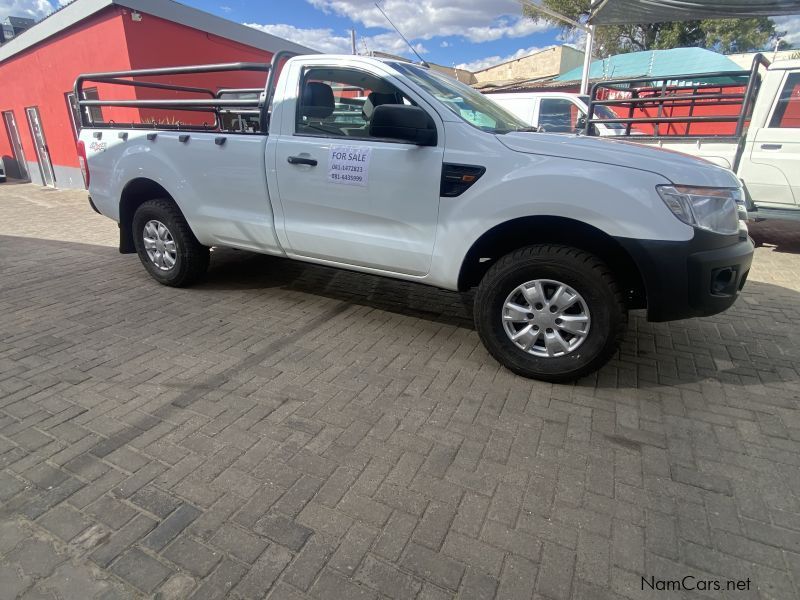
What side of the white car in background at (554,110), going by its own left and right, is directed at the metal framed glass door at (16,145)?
back

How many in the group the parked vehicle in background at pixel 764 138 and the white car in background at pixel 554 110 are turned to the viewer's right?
2

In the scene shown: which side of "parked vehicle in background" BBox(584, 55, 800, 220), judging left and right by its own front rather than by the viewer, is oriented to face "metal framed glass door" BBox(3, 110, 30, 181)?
back

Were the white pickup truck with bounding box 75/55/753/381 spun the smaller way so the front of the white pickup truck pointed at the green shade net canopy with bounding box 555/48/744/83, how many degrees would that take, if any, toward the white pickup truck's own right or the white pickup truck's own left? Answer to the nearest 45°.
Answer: approximately 90° to the white pickup truck's own left

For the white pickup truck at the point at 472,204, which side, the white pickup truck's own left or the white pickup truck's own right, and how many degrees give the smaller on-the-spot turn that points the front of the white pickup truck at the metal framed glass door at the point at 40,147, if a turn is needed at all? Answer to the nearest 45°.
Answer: approximately 180°

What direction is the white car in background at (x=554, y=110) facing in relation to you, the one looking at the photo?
facing to the right of the viewer

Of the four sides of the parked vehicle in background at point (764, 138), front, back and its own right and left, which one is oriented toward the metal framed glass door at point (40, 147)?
back

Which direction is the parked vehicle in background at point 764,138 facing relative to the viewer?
to the viewer's right

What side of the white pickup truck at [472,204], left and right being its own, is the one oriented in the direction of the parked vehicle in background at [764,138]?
left

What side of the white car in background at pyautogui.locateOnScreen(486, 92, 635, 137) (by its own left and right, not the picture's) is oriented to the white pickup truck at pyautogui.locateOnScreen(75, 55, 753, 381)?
right

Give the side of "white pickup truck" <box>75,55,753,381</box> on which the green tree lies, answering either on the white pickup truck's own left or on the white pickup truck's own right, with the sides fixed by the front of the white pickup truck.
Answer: on the white pickup truck's own left

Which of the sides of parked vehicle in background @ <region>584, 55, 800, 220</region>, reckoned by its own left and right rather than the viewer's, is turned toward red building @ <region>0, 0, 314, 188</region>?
back

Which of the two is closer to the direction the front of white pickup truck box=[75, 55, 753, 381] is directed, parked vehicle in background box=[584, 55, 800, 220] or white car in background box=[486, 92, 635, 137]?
the parked vehicle in background

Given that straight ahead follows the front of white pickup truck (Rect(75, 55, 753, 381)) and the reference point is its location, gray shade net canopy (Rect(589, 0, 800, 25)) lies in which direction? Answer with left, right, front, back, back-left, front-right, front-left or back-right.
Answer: left
